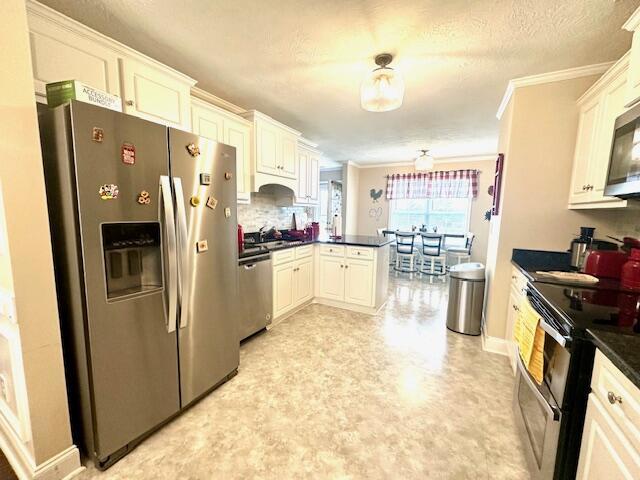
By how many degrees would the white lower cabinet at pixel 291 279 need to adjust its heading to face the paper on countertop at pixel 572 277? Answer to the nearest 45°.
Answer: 0° — it already faces it

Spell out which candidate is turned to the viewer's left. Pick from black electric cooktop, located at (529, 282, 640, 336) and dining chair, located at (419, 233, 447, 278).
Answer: the black electric cooktop

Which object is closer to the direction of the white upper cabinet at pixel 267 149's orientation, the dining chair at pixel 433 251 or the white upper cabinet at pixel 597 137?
the white upper cabinet

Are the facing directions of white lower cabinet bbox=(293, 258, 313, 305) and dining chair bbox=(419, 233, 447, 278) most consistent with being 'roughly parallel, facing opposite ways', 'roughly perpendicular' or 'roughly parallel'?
roughly perpendicular

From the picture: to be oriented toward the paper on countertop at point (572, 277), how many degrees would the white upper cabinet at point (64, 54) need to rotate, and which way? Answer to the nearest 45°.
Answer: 0° — it already faces it

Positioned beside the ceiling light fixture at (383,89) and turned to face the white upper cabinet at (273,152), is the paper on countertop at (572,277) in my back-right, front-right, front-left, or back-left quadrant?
back-right

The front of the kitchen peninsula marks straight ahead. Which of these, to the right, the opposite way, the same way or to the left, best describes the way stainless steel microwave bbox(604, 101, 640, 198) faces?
to the right

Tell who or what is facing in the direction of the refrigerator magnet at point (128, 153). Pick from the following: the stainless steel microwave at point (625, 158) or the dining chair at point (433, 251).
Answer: the stainless steel microwave

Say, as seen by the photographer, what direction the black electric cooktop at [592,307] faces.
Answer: facing to the left of the viewer

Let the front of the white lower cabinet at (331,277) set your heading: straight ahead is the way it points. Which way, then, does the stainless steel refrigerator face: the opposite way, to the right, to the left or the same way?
to the left
